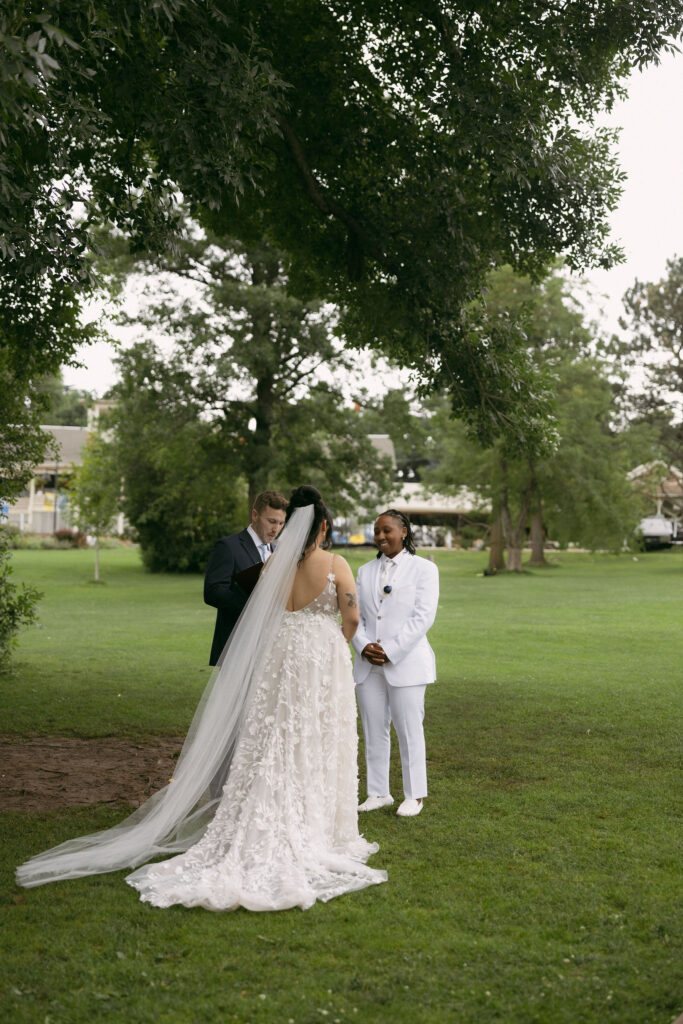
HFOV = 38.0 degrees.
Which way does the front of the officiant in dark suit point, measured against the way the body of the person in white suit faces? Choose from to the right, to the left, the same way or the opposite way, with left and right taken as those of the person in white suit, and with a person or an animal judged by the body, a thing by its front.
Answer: to the left

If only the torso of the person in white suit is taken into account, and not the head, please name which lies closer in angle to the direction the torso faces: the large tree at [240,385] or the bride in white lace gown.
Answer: the bride in white lace gown

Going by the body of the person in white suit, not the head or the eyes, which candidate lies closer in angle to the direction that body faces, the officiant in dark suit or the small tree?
the officiant in dark suit

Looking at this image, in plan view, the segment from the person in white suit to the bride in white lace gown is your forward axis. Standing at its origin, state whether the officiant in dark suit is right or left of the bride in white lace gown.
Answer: right

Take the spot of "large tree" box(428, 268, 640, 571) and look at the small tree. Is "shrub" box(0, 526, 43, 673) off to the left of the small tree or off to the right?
left

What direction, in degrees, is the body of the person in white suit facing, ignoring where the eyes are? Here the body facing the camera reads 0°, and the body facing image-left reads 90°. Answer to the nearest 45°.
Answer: approximately 45°

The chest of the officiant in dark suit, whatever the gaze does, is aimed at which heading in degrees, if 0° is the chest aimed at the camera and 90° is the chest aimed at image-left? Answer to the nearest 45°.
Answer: approximately 315°

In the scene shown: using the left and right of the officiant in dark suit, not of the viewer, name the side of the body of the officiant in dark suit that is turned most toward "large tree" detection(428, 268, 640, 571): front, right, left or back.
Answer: left

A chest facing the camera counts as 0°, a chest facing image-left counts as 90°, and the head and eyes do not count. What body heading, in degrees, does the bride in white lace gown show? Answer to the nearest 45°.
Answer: approximately 225°

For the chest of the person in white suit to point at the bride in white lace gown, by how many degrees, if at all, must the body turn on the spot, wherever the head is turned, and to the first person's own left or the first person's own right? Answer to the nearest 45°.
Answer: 0° — they already face them

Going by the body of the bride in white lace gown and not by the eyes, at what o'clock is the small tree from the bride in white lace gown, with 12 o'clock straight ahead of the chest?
The small tree is roughly at 10 o'clock from the bride in white lace gown.
